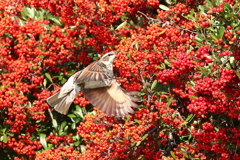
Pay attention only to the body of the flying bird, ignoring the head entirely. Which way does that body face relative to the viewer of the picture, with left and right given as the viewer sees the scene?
facing to the right of the viewer
